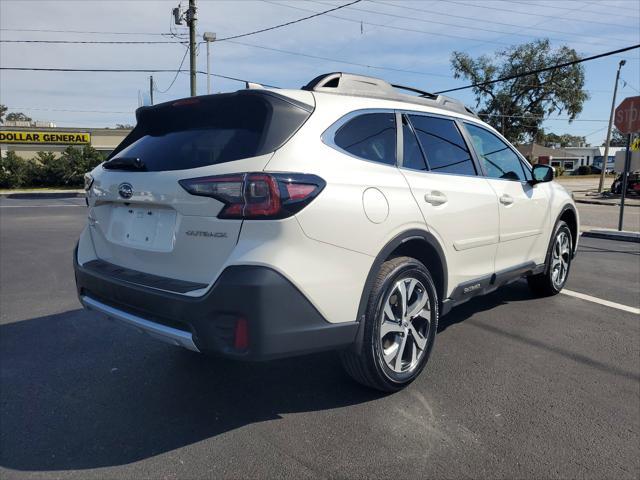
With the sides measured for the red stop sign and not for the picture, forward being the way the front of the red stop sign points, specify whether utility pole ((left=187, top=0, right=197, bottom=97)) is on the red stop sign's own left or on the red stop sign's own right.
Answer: on the red stop sign's own right

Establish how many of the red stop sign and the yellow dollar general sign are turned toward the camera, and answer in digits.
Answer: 2

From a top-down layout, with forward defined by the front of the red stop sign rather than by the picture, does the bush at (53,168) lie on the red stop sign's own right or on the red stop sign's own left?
on the red stop sign's own right

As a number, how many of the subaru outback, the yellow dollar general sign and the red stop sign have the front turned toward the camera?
2

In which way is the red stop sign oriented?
toward the camera

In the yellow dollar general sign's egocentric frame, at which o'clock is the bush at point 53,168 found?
The bush is roughly at 12 o'clock from the yellow dollar general sign.

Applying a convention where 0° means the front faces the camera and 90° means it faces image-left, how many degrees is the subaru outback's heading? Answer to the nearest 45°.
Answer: approximately 225°

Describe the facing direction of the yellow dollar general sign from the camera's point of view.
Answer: facing the viewer

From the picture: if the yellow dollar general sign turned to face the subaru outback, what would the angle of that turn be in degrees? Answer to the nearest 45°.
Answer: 0° — it already faces it

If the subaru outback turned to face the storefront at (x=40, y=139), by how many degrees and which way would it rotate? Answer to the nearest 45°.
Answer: approximately 90° to its left

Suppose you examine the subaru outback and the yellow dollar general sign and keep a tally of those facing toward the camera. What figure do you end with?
1
